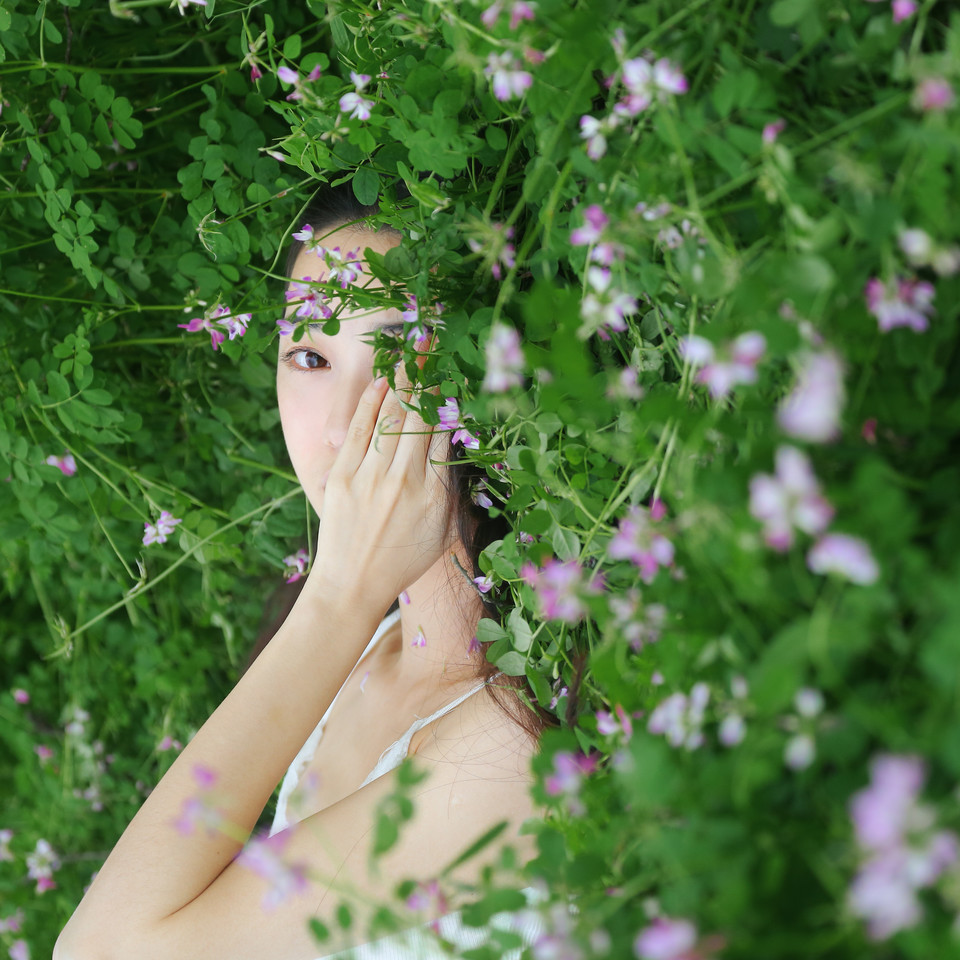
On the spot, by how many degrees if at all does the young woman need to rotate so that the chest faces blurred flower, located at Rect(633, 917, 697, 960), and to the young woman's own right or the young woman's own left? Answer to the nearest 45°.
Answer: approximately 45° to the young woman's own left

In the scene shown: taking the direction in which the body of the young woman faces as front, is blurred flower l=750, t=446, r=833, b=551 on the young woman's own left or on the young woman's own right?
on the young woman's own left

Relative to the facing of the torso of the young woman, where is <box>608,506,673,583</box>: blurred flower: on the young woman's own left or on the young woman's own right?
on the young woman's own left

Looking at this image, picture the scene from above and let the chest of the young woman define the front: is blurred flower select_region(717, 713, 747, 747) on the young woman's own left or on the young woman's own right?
on the young woman's own left

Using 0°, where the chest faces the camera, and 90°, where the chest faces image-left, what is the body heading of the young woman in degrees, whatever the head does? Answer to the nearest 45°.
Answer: approximately 45°

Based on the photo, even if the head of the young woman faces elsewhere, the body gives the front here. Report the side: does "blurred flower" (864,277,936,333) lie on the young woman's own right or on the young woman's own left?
on the young woman's own left

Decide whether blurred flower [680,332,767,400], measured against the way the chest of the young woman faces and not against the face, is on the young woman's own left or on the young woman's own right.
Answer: on the young woman's own left
